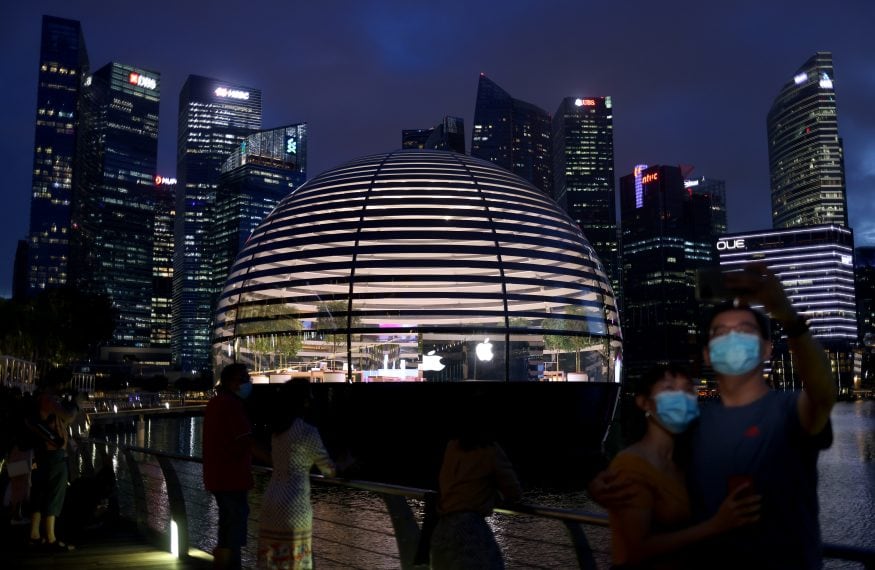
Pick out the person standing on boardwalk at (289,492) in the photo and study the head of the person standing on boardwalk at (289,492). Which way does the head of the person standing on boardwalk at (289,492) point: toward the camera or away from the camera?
away from the camera

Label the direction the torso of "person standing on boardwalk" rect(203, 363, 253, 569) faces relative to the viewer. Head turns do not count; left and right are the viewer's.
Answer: facing to the right of the viewer

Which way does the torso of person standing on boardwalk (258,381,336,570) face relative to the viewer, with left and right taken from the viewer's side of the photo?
facing away from the viewer and to the right of the viewer

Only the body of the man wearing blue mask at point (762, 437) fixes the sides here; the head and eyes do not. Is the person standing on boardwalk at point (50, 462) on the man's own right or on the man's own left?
on the man's own right

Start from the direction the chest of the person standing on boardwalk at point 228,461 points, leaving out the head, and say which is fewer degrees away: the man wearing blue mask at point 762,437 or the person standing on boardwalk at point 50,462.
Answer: the man wearing blue mask

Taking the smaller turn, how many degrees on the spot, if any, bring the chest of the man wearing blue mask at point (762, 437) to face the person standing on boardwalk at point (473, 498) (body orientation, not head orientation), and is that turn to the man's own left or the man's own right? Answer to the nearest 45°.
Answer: approximately 135° to the man's own right
